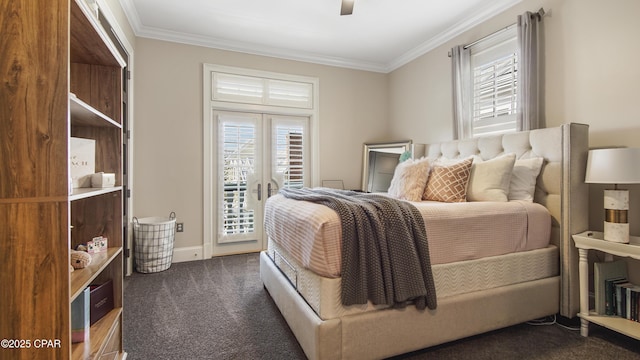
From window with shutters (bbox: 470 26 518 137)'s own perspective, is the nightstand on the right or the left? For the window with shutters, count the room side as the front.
on its left

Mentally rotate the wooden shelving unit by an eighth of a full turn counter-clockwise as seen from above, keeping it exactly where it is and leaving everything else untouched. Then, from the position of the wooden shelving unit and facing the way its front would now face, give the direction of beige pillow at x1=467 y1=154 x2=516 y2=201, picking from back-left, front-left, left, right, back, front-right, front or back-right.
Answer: front-right

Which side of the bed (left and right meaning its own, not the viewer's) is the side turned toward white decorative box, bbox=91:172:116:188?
front

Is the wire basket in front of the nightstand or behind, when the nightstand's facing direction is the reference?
in front

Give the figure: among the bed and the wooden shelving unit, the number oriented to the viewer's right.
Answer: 1

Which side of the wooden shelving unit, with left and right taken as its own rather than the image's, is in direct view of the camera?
right

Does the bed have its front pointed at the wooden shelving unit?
yes

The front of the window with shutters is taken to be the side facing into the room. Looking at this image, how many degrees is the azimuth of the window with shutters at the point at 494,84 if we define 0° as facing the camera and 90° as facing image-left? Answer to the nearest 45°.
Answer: approximately 45°

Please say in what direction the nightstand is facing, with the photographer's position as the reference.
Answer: facing the viewer and to the left of the viewer

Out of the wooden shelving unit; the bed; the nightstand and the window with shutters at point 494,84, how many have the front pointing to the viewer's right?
1

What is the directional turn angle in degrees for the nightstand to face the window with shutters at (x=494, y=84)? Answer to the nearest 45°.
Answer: approximately 90° to its right

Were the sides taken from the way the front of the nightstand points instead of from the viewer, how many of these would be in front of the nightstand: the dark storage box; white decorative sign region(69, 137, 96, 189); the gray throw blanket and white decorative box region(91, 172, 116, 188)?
4

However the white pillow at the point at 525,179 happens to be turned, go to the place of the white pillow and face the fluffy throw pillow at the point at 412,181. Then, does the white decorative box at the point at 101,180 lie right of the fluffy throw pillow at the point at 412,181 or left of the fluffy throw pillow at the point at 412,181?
left
